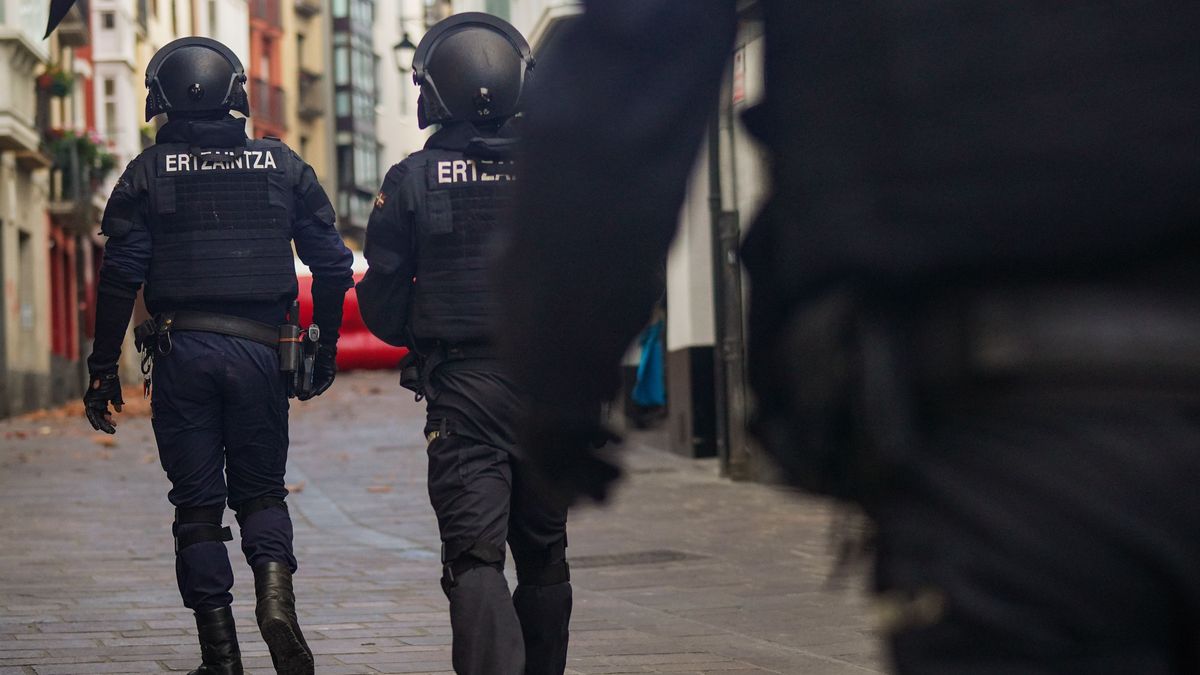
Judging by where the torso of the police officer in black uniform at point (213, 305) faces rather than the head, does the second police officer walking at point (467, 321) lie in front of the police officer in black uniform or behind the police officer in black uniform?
behind

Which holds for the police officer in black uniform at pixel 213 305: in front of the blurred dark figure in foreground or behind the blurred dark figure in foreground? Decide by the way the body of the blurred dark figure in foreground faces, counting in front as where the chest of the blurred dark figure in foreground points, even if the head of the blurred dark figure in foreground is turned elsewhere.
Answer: in front

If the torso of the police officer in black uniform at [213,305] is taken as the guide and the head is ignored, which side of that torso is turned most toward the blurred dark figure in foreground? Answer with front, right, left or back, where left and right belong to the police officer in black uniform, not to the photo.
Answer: back

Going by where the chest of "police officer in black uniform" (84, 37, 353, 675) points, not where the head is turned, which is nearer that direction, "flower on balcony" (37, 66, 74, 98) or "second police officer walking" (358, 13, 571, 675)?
the flower on balcony

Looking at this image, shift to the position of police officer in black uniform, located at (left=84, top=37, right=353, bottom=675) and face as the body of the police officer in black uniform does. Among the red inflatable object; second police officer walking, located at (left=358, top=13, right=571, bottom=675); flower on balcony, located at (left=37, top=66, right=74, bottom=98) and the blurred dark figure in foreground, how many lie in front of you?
2

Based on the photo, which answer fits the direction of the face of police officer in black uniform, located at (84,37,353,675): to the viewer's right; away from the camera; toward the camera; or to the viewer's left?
away from the camera

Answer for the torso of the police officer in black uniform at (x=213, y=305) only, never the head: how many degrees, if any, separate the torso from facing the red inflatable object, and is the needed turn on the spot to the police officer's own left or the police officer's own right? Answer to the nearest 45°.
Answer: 0° — they already face it

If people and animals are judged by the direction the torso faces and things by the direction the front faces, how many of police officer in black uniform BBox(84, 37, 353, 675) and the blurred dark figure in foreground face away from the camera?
2

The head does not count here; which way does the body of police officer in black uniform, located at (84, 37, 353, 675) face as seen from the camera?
away from the camera

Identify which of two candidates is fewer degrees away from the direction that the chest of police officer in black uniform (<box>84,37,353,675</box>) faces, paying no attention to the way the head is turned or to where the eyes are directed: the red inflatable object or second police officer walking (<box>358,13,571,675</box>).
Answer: the red inflatable object

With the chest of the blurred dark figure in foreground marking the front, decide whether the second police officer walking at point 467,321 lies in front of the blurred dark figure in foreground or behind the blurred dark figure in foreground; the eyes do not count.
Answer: in front

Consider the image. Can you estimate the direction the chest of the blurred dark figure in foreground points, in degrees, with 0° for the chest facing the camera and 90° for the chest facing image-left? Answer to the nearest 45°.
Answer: approximately 180°

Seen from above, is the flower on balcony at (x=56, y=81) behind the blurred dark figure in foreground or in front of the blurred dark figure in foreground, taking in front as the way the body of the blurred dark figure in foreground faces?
in front
